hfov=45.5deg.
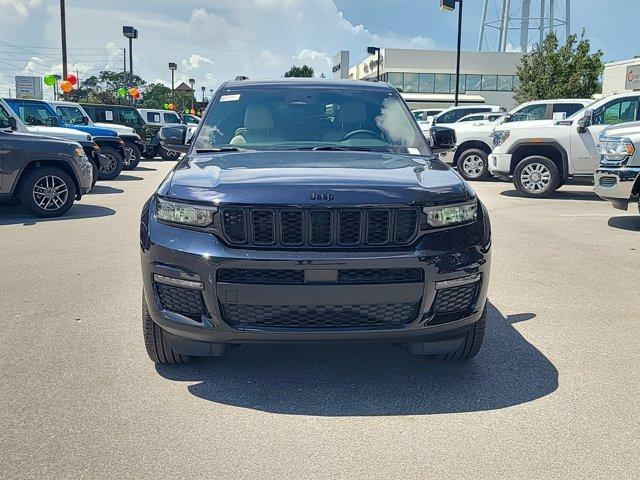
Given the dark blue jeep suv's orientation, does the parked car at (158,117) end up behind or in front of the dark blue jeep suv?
behind

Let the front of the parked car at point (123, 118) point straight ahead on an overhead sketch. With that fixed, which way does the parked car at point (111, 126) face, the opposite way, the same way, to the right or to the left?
the same way

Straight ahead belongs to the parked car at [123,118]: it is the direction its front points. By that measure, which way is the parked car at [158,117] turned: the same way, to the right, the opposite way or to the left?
the same way

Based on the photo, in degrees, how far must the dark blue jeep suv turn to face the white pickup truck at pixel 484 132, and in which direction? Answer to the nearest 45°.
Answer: approximately 180°

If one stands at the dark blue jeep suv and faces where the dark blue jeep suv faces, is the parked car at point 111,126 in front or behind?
behind

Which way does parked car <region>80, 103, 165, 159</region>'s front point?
to the viewer's right

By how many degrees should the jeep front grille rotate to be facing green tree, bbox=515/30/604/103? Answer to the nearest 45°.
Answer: approximately 180°

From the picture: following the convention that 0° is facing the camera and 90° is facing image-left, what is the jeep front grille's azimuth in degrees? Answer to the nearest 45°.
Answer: approximately 0°

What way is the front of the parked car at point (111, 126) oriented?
to the viewer's right

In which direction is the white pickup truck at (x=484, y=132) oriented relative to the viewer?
to the viewer's left

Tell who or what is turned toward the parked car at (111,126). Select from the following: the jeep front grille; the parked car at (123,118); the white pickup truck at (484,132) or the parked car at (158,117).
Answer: the white pickup truck

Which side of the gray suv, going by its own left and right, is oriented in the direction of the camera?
right

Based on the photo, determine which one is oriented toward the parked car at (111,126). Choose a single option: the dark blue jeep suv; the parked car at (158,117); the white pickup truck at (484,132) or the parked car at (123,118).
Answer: the white pickup truck

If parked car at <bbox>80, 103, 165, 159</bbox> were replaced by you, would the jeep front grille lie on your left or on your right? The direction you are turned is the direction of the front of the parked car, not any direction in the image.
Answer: on your right

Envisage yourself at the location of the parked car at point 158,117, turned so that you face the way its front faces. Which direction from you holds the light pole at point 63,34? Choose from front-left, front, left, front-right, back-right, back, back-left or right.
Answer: back-left
